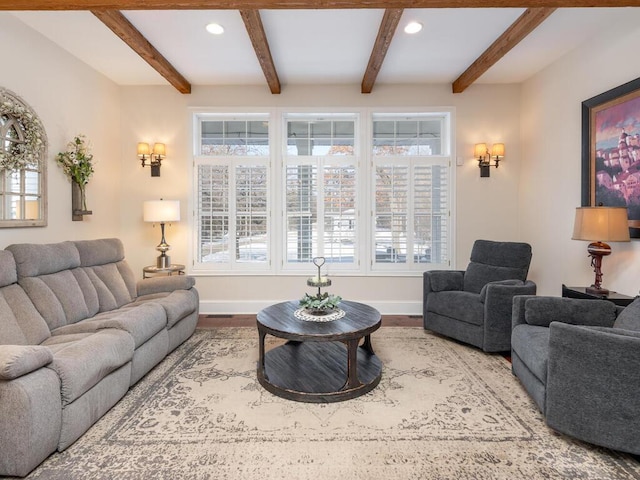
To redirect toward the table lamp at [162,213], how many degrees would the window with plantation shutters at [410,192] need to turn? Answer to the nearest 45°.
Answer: approximately 45° to its right

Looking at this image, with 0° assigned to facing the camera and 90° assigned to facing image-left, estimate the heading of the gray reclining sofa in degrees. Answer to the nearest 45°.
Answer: approximately 315°

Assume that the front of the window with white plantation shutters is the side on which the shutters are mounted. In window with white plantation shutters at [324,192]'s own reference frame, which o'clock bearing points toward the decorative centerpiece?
The decorative centerpiece is roughly at 12 o'clock from the window with white plantation shutters.

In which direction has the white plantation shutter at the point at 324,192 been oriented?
toward the camera

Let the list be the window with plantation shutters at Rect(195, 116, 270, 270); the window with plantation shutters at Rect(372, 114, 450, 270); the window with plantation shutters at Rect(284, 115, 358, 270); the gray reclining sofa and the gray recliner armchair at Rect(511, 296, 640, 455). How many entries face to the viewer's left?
1

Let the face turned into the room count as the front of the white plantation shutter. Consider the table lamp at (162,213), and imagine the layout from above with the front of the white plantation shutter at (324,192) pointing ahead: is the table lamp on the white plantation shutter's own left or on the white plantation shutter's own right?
on the white plantation shutter's own right

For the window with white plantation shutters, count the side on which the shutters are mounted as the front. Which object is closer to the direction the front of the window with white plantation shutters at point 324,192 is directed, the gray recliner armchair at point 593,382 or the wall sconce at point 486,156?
the gray recliner armchair

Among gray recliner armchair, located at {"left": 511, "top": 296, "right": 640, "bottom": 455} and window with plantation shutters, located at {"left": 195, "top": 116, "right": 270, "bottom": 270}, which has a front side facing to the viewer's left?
the gray recliner armchair

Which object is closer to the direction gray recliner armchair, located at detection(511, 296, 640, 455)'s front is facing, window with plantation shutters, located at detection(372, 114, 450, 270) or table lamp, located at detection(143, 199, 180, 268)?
the table lamp

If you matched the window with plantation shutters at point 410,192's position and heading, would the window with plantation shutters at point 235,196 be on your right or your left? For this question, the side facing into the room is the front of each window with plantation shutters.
on your right

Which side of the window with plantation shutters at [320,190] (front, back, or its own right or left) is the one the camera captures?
front

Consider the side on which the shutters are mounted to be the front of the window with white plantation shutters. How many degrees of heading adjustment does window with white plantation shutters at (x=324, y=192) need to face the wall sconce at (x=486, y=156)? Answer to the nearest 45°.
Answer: approximately 90° to its left

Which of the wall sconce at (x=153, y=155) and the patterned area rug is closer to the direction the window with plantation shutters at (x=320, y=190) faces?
the patterned area rug
